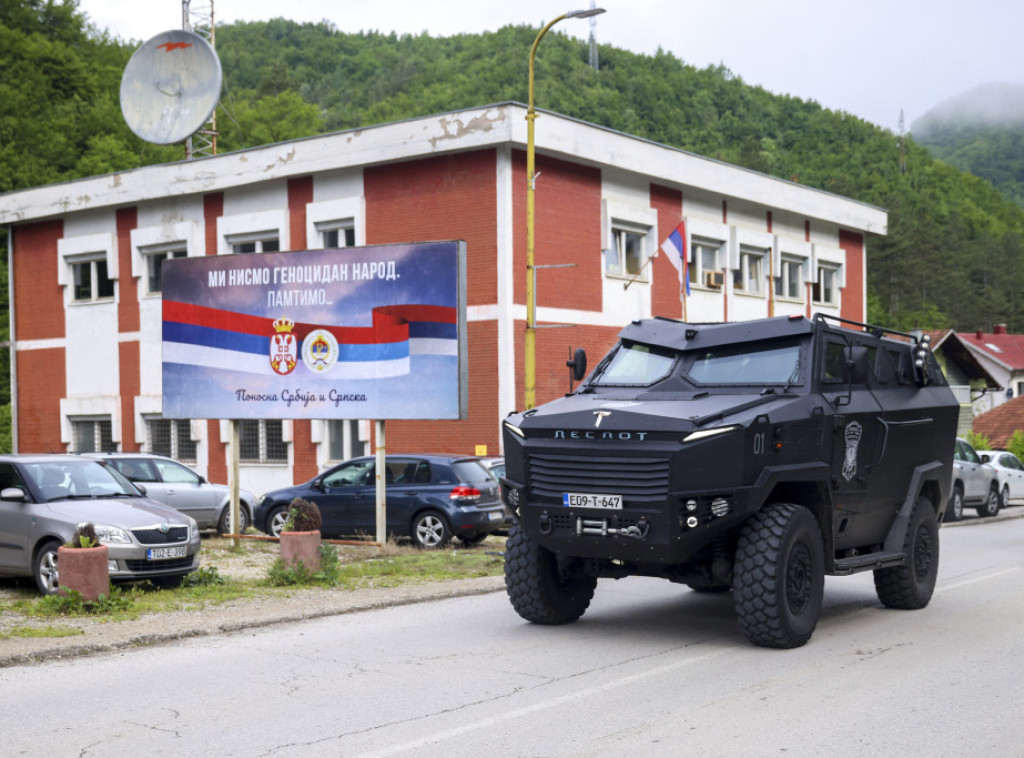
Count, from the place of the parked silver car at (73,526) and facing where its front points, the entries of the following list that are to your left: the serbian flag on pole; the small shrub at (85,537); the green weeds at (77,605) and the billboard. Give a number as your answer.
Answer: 2

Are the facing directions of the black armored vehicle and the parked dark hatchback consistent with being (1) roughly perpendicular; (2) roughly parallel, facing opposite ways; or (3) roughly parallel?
roughly perpendicular

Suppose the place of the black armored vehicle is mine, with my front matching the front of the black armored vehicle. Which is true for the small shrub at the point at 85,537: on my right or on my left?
on my right

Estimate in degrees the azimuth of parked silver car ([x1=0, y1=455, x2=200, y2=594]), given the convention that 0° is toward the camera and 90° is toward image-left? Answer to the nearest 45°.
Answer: approximately 315°

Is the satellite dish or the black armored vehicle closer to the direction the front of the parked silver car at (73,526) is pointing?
the black armored vehicle

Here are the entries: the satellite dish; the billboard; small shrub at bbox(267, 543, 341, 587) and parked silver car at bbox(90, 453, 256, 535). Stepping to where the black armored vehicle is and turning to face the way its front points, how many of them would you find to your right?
4

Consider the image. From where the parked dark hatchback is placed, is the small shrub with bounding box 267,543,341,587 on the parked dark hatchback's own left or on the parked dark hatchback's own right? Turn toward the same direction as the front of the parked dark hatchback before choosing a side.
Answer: on the parked dark hatchback's own left

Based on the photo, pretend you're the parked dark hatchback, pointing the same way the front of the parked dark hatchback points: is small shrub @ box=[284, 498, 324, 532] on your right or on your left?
on your left

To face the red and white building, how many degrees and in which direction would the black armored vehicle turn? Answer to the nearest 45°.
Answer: approximately 135° to its right

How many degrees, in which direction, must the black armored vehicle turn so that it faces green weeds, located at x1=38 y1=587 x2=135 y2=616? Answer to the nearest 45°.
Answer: approximately 45° to its right

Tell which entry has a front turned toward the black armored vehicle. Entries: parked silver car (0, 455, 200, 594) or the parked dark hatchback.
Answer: the parked silver car

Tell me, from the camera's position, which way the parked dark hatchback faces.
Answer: facing away from the viewer and to the left of the viewer

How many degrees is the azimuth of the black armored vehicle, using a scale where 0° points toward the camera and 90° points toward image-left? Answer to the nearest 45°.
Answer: approximately 45°
